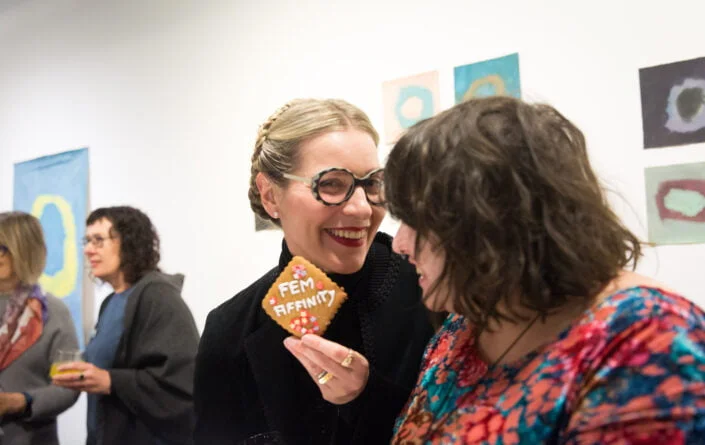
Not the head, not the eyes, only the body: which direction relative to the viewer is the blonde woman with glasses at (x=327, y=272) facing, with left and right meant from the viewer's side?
facing the viewer and to the right of the viewer

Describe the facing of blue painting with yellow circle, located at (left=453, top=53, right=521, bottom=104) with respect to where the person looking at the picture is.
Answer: facing the viewer and to the left of the viewer

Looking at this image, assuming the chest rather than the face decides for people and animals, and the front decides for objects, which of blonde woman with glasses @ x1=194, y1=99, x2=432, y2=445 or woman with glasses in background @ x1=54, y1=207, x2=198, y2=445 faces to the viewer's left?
the woman with glasses in background

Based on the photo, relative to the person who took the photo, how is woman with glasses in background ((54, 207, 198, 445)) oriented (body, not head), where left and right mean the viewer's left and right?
facing to the left of the viewer

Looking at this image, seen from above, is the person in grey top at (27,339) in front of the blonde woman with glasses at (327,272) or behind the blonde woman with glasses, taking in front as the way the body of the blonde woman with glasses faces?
behind

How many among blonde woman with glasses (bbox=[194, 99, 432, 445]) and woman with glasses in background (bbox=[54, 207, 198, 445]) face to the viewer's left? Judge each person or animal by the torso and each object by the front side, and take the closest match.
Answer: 1

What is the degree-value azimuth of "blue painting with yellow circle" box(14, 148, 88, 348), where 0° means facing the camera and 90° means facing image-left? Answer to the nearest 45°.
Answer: approximately 45°
